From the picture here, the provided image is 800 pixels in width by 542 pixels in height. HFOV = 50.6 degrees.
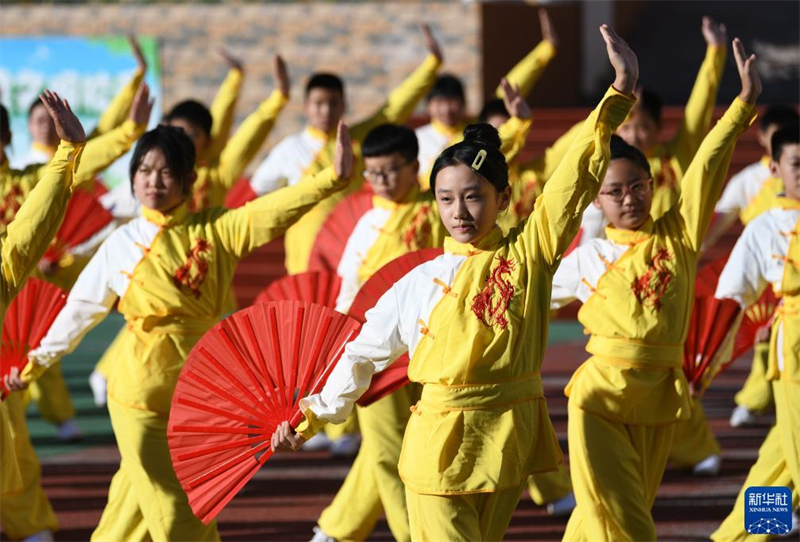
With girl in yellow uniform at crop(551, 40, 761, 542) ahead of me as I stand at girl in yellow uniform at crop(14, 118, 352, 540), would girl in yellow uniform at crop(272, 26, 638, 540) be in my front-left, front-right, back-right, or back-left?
front-right

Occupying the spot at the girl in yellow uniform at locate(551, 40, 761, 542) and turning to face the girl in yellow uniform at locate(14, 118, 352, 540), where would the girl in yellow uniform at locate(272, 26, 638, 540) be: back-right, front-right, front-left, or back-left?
front-left

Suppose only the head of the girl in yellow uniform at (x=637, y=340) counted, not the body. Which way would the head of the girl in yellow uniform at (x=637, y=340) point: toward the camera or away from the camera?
toward the camera

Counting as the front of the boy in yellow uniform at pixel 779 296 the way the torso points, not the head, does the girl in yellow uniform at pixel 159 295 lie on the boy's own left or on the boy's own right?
on the boy's own right

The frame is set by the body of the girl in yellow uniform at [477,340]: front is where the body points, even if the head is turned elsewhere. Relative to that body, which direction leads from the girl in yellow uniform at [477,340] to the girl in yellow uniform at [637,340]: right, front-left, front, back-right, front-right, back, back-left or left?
back-left

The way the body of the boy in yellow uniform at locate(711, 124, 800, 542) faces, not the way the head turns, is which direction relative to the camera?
toward the camera

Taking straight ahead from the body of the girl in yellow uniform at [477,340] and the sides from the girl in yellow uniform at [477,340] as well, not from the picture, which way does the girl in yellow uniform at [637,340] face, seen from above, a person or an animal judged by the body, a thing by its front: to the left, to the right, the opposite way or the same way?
the same way

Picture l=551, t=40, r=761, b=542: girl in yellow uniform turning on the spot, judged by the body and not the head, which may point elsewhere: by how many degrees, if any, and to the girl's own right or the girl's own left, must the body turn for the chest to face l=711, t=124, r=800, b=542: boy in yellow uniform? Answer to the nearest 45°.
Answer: approximately 135° to the girl's own left

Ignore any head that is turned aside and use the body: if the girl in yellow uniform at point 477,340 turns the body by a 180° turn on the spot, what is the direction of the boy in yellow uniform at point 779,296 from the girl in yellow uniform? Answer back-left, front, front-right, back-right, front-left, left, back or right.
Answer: front-right

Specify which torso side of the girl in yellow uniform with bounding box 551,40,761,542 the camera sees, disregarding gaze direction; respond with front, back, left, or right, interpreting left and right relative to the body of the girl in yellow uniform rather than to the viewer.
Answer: front
